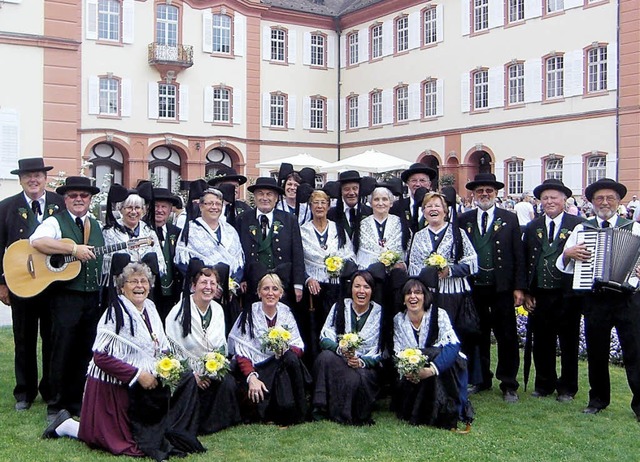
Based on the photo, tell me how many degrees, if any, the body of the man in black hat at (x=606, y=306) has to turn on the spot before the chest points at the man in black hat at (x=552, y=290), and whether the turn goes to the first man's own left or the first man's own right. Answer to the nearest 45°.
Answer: approximately 135° to the first man's own right

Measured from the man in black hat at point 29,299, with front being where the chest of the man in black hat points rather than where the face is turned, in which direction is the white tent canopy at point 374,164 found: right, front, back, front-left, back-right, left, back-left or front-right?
back-left

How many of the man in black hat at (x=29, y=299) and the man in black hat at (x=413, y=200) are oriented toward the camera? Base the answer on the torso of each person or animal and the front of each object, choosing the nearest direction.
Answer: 2

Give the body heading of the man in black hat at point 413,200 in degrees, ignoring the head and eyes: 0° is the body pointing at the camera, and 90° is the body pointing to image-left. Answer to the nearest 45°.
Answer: approximately 0°

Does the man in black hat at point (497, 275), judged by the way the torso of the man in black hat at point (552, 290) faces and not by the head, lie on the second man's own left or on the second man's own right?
on the second man's own right

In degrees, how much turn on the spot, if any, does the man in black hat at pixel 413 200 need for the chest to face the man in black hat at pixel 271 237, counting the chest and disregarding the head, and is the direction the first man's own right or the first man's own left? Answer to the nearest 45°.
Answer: approximately 45° to the first man's own right

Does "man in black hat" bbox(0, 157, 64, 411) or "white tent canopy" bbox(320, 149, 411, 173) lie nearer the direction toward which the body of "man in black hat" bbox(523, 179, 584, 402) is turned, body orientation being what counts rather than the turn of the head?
the man in black hat

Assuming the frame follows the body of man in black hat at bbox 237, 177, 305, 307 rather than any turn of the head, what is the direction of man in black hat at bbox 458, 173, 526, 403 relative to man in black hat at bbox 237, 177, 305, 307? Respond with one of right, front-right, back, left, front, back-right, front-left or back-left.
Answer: left

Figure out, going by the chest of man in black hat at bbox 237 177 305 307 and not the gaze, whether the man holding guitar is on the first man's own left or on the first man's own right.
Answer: on the first man's own right

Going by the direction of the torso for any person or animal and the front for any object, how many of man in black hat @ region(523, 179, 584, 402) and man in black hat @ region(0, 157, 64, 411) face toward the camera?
2
